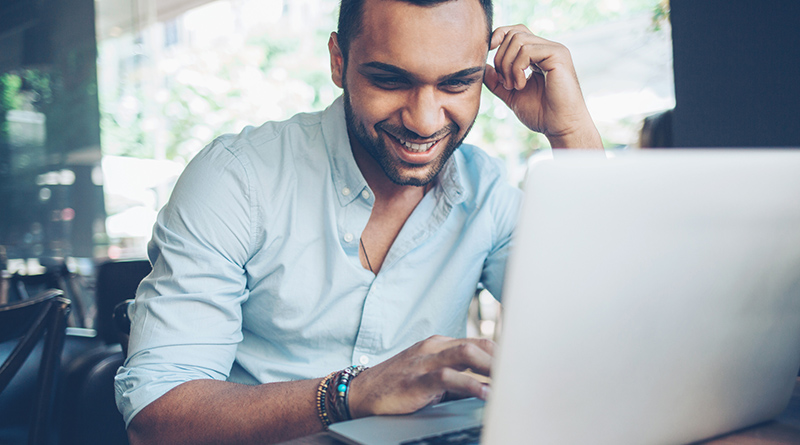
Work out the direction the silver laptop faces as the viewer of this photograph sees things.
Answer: facing away from the viewer and to the left of the viewer

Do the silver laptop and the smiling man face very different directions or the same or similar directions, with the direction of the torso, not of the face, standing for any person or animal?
very different directions

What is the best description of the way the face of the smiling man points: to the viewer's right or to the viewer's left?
to the viewer's right

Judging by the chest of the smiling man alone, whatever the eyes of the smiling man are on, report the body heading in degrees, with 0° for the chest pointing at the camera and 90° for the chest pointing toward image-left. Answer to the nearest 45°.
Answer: approximately 315°

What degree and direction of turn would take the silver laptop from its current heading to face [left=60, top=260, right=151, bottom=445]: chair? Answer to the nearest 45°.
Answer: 0° — it already faces it
